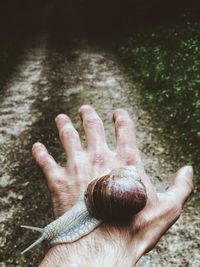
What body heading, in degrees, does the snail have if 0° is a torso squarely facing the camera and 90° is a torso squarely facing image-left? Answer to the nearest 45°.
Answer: approximately 45°
